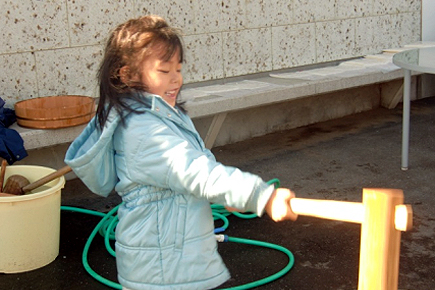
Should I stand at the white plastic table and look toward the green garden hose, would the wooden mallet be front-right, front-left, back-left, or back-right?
front-left

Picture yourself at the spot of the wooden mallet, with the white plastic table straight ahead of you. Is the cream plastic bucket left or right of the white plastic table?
left

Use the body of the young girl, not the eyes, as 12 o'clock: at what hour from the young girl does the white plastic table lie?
The white plastic table is roughly at 10 o'clock from the young girl.

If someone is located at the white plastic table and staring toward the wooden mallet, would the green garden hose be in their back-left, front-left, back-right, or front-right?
front-right

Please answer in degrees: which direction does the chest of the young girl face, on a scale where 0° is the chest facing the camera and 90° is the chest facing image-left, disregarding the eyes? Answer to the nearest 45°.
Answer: approximately 270°
